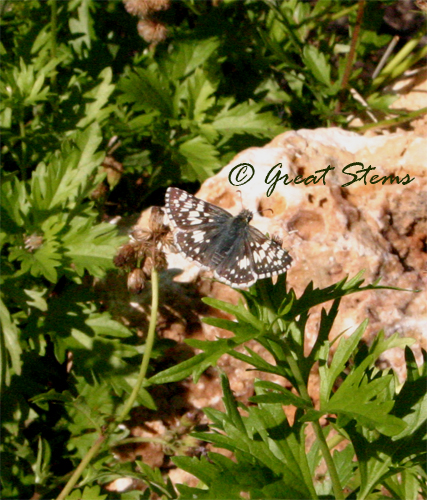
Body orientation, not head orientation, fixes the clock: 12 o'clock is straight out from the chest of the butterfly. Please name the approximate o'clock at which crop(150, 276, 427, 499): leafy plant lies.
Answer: The leafy plant is roughly at 4 o'clock from the butterfly.

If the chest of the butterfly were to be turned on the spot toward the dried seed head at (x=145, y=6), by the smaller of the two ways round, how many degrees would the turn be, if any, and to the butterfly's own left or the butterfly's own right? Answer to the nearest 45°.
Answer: approximately 45° to the butterfly's own left

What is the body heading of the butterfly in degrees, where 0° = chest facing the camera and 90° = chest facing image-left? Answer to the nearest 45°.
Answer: approximately 225°

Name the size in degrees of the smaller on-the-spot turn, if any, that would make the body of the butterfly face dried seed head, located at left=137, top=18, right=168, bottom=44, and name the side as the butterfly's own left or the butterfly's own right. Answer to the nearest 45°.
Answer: approximately 45° to the butterfly's own left

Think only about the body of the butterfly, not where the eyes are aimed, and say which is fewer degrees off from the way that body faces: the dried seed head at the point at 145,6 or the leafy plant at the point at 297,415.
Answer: the dried seed head

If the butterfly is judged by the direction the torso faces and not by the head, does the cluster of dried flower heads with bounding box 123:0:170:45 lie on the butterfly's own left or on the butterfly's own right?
on the butterfly's own left
